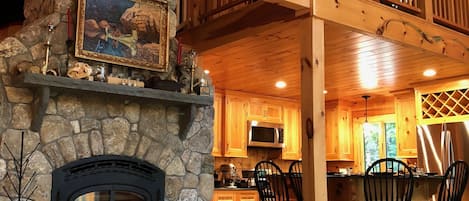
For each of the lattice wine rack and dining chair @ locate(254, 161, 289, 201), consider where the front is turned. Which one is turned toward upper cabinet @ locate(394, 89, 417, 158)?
the dining chair

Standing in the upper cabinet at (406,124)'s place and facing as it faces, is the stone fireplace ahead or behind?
ahead

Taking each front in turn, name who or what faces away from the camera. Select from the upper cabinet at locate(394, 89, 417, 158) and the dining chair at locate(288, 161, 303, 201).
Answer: the dining chair

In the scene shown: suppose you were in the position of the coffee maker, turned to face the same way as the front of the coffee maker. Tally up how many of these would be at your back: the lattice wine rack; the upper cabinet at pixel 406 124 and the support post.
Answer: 0

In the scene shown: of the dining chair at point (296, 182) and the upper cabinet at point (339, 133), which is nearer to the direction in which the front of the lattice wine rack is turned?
the dining chair

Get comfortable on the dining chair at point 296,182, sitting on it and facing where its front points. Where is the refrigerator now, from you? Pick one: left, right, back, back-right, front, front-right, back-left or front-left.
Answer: front-right

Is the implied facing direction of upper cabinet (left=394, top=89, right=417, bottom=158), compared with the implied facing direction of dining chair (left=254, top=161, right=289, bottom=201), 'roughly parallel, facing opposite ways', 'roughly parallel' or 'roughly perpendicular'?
roughly parallel, facing opposite ways

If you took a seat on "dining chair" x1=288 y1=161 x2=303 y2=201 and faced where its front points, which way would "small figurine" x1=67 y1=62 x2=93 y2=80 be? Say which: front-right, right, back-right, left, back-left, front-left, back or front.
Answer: back-left

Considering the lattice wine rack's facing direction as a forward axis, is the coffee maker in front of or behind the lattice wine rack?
in front

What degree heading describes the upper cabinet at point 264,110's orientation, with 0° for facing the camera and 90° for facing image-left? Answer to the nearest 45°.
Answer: approximately 315°

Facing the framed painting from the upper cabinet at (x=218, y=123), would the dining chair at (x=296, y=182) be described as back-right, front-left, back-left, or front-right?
front-left

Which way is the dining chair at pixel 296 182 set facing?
away from the camera

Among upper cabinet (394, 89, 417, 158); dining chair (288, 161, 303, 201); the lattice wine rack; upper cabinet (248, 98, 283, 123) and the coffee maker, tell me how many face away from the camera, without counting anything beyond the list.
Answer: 1

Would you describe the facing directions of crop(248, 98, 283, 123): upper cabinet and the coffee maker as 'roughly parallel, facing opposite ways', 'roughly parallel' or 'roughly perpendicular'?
roughly parallel

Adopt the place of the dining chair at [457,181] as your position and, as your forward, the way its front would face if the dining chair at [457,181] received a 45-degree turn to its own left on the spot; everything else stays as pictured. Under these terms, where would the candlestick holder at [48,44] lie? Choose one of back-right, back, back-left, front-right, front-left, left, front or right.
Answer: front-left

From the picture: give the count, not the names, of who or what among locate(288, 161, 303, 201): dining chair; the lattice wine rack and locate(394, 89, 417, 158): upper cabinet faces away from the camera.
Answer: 1

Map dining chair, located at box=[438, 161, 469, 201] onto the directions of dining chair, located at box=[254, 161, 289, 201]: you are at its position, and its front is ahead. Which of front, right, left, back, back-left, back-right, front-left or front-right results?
front-right

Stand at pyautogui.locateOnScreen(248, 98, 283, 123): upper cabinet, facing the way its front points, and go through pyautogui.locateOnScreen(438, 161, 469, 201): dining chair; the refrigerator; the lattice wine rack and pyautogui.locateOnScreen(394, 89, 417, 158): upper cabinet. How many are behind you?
0

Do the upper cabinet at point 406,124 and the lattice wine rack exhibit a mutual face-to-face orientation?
no

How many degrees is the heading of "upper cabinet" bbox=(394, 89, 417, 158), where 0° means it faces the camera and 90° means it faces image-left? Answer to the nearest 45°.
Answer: approximately 45°

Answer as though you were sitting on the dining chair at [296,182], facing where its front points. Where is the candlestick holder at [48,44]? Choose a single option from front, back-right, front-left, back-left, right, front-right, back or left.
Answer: back-left
